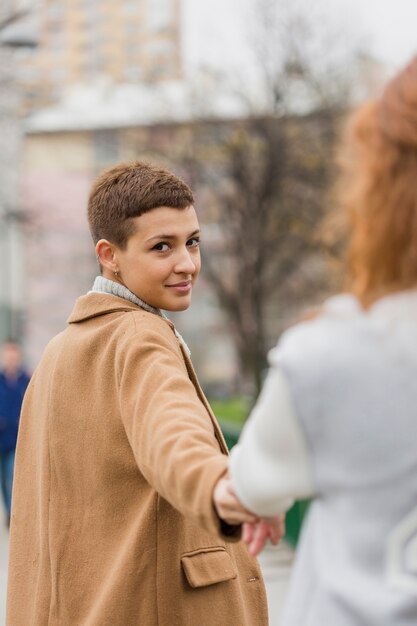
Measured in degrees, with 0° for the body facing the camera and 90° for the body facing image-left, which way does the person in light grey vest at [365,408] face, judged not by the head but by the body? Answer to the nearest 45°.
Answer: approximately 180°

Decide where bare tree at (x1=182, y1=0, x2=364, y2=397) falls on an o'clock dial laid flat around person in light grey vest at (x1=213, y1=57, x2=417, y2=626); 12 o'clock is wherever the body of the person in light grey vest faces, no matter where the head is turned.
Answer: The bare tree is roughly at 12 o'clock from the person in light grey vest.
